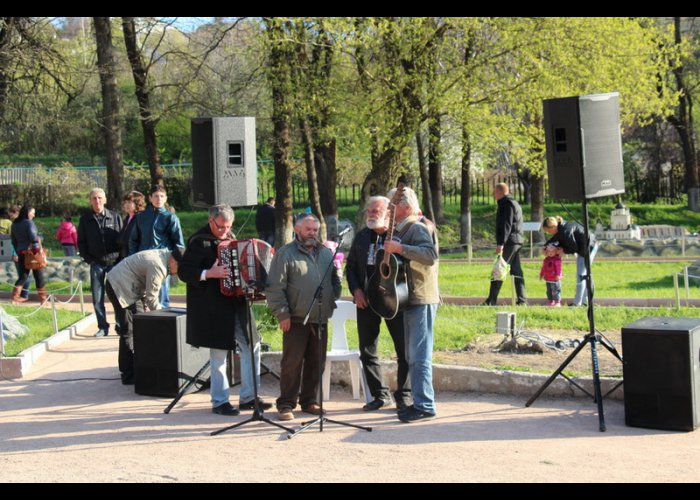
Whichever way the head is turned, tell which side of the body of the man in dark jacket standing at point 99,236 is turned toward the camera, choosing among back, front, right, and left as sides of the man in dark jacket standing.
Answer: front

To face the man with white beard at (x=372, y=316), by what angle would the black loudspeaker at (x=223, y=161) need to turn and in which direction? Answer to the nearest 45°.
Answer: approximately 90° to its left

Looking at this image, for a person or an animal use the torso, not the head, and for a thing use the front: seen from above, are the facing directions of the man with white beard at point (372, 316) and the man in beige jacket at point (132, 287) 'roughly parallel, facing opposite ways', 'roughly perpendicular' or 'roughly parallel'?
roughly perpendicular

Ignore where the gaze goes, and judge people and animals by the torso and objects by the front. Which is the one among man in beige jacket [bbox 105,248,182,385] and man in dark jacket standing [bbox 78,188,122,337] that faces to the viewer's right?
the man in beige jacket

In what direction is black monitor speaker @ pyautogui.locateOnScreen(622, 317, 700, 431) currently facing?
toward the camera

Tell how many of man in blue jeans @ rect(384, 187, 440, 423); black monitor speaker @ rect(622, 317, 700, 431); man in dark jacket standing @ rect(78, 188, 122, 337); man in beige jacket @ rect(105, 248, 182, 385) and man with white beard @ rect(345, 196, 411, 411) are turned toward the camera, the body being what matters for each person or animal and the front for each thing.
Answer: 3

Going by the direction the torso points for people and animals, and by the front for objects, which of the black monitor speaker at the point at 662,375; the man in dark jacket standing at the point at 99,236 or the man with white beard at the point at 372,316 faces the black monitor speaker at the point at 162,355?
the man in dark jacket standing

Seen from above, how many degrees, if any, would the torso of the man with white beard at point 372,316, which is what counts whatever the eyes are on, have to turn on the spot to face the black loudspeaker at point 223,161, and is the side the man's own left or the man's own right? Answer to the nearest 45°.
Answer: approximately 135° to the man's own right

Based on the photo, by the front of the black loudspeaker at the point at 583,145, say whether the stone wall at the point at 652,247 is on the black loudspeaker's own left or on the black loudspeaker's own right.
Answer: on the black loudspeaker's own left

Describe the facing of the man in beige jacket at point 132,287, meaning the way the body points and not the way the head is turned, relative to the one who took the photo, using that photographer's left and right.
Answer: facing to the right of the viewer

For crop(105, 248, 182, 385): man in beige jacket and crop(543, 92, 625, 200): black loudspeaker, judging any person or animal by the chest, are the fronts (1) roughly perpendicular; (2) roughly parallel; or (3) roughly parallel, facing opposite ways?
roughly perpendicular

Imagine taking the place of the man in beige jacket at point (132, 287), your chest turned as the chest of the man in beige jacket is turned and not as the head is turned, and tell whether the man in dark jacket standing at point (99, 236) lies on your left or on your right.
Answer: on your left

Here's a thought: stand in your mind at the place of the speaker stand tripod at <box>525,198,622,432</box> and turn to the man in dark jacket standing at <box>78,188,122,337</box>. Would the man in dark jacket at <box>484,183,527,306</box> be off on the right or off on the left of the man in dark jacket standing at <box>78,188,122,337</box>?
right
